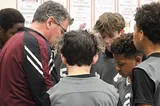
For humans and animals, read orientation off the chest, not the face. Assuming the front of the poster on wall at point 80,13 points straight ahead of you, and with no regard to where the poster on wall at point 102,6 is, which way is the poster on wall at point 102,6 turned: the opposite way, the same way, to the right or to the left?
the same way

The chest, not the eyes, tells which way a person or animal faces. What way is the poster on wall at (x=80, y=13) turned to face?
toward the camera

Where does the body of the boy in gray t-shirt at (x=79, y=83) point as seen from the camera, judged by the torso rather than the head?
away from the camera

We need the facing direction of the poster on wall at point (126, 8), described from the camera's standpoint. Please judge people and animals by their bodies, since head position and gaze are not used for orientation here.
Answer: facing the viewer

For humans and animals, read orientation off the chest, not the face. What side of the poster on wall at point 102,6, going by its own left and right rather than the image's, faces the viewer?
front

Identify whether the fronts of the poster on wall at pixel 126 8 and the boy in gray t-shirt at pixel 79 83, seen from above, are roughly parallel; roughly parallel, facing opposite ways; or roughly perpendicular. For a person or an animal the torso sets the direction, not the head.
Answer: roughly parallel, facing opposite ways

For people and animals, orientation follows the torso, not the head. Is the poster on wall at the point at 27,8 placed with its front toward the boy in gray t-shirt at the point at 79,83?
yes

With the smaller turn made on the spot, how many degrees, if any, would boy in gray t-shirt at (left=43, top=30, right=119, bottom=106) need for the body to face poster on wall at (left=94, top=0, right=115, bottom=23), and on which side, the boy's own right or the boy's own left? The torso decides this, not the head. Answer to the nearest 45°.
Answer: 0° — they already face it

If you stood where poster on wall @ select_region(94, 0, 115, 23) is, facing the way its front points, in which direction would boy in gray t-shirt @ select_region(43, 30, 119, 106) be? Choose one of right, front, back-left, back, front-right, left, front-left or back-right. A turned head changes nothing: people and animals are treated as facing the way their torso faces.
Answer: front

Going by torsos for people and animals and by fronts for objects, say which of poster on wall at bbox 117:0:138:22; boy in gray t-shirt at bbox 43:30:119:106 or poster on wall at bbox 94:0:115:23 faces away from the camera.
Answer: the boy in gray t-shirt

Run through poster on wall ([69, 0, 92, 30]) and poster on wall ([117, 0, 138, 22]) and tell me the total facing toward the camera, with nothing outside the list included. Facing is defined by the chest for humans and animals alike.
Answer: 2

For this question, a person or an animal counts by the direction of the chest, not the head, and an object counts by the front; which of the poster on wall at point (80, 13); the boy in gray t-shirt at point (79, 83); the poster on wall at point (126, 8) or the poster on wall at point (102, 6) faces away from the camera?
the boy in gray t-shirt

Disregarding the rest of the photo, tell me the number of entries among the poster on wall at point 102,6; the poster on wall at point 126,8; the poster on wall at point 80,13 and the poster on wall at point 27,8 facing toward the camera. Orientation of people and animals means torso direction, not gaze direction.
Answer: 4

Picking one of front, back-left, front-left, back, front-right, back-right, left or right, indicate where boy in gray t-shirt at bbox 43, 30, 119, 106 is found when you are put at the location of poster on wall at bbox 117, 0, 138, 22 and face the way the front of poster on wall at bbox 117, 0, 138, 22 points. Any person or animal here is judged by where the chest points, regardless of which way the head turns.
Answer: front

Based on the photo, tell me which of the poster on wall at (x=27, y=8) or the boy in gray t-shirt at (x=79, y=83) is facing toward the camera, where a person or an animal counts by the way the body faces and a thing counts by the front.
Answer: the poster on wall

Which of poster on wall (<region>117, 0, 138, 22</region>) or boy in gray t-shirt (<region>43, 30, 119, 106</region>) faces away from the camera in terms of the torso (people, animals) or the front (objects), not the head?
the boy in gray t-shirt

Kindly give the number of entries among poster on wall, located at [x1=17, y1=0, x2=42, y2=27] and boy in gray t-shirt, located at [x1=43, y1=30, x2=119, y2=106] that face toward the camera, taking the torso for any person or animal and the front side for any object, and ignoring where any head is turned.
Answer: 1
